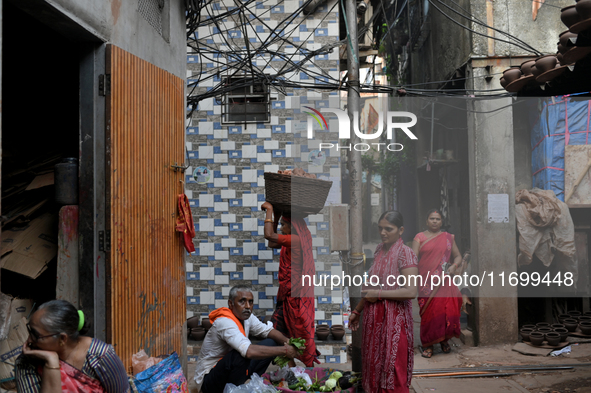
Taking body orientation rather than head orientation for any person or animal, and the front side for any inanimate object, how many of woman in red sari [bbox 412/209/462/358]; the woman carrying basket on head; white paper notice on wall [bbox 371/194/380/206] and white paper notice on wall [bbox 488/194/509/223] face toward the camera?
3

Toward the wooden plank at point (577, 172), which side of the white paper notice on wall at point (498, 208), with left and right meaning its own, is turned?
left

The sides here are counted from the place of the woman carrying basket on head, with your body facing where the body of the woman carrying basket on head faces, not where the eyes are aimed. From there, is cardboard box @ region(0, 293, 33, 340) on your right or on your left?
on your left

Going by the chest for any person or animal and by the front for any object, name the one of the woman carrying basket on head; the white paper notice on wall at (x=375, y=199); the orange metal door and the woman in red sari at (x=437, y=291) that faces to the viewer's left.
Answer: the woman carrying basket on head

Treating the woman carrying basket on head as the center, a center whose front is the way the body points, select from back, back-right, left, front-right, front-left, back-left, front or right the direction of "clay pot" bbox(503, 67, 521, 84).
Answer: back

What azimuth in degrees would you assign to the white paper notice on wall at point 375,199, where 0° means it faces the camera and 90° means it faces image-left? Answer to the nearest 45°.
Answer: approximately 0°

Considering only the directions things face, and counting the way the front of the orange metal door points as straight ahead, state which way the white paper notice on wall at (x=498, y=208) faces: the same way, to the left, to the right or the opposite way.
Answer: to the right

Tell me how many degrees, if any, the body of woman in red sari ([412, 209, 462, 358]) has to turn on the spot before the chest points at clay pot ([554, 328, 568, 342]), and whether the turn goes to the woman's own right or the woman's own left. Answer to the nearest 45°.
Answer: approximately 90° to the woman's own left

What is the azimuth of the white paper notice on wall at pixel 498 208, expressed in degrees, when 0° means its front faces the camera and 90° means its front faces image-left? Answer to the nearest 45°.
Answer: approximately 0°

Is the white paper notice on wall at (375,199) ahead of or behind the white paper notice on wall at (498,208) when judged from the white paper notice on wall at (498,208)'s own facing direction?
behind

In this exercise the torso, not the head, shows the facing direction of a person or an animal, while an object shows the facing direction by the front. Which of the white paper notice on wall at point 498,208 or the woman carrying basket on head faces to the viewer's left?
the woman carrying basket on head
